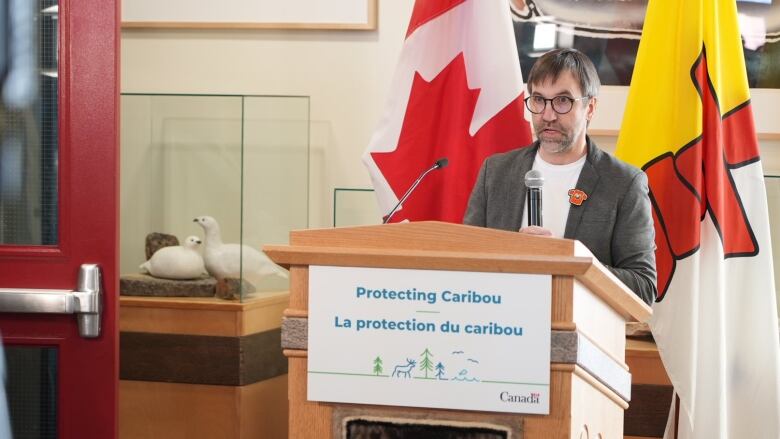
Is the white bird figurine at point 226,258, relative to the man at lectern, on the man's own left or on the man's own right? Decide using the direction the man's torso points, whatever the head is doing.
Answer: on the man's own right

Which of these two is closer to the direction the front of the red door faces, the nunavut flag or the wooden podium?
the wooden podium

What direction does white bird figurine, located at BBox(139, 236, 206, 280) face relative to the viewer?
to the viewer's right

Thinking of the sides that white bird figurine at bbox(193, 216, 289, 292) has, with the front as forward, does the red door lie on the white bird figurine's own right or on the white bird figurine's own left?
on the white bird figurine's own left

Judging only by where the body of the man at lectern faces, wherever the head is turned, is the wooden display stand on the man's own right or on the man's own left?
on the man's own right

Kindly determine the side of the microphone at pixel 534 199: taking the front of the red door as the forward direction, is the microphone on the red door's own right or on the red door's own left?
on the red door's own left

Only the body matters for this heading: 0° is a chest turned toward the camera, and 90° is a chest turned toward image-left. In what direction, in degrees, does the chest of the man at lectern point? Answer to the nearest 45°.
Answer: approximately 45°

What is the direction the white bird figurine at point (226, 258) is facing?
to the viewer's left

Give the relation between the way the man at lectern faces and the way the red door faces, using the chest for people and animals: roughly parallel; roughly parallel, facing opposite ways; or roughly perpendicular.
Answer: roughly parallel
